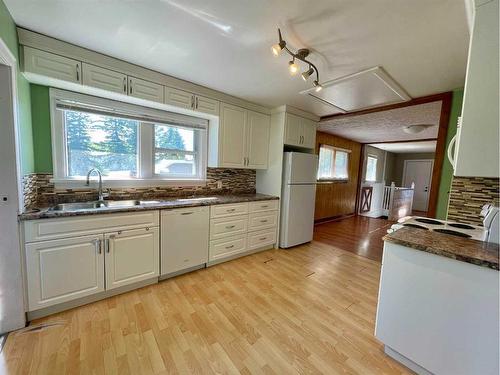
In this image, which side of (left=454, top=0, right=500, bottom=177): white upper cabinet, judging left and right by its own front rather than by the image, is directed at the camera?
left

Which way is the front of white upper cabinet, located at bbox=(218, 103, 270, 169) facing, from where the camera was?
facing the viewer and to the right of the viewer

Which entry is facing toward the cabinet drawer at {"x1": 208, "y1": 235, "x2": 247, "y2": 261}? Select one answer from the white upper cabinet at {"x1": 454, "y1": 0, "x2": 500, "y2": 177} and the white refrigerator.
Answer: the white upper cabinet

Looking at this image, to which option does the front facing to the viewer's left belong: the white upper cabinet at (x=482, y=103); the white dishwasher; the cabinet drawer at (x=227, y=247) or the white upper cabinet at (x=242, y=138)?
the white upper cabinet at (x=482, y=103)

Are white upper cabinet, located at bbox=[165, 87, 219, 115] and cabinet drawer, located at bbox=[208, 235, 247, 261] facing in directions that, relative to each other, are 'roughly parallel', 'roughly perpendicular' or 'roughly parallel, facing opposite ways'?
roughly parallel

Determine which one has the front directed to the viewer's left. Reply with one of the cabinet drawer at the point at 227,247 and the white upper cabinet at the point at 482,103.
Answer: the white upper cabinet

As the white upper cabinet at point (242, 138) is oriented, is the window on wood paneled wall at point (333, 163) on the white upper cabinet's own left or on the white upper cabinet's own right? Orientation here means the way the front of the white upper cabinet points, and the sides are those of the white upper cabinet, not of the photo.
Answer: on the white upper cabinet's own left

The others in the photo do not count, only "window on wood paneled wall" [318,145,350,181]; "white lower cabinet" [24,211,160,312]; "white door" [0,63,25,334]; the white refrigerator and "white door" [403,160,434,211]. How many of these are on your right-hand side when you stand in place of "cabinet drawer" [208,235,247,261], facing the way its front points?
2

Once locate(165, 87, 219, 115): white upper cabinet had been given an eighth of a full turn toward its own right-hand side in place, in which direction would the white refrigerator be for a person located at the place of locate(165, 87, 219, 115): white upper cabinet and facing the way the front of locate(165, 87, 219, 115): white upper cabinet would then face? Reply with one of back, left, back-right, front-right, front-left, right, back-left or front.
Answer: left

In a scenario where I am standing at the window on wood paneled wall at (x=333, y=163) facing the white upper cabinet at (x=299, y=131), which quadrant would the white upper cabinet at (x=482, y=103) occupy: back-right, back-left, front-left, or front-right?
front-left

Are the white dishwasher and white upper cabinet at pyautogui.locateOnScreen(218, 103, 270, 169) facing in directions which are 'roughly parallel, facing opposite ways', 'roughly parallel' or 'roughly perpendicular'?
roughly parallel

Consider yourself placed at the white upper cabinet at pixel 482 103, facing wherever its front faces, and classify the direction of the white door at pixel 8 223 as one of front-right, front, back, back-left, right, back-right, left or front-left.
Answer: front-left

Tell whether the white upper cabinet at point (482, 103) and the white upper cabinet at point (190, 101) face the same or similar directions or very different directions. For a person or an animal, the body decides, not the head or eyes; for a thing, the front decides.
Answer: very different directions

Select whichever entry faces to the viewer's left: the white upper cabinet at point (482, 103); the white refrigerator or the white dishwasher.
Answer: the white upper cabinet

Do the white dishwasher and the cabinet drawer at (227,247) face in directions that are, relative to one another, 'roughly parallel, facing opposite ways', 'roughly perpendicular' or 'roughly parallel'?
roughly parallel
